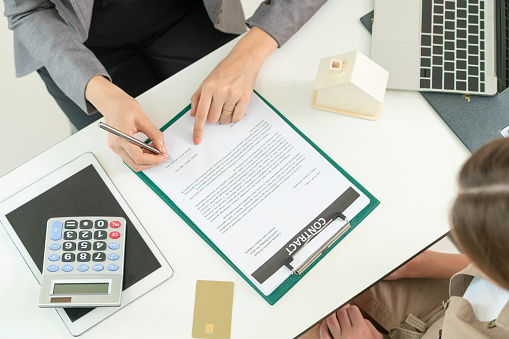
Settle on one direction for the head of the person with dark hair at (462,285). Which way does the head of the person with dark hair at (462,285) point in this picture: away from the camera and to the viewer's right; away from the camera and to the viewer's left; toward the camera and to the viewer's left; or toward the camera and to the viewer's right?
away from the camera and to the viewer's left

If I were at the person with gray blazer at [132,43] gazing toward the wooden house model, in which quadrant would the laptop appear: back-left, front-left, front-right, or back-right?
front-left

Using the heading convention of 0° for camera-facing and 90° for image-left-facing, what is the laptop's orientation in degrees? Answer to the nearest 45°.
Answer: approximately 90°

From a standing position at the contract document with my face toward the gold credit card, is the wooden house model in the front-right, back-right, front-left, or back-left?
back-left

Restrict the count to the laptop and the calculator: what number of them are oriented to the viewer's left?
1

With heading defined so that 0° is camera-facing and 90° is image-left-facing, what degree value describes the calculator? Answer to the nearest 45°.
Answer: approximately 180°
